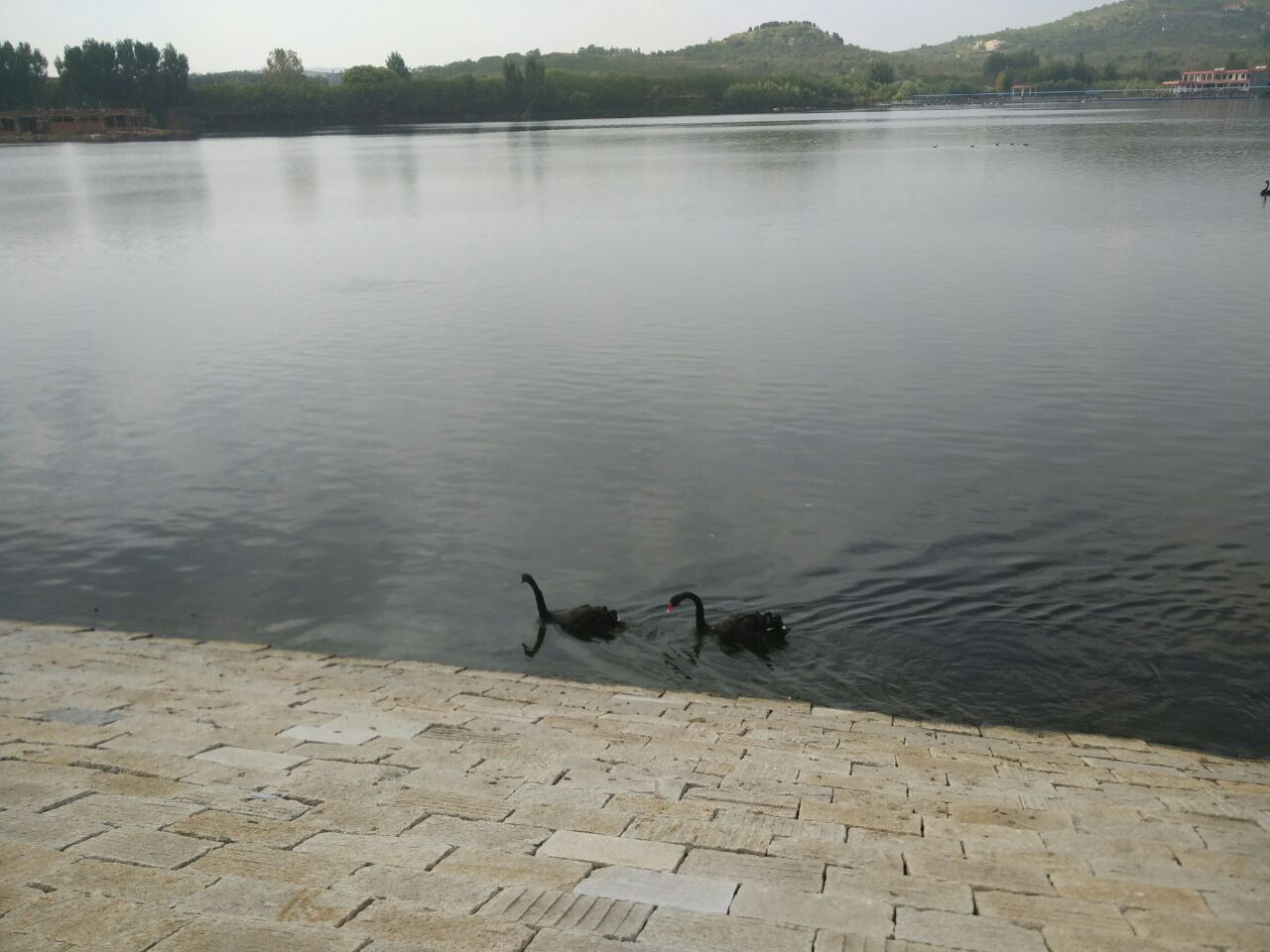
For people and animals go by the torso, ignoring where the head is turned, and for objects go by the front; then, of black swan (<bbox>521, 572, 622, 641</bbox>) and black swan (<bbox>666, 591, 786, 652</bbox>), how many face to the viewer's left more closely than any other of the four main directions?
2

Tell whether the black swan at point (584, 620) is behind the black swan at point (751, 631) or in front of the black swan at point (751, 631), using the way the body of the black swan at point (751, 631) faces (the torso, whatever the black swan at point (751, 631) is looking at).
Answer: in front

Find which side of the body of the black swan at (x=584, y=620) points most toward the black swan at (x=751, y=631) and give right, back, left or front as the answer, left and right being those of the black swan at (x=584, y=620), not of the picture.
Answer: back

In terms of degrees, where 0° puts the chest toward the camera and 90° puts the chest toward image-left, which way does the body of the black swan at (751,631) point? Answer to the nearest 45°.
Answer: approximately 90°

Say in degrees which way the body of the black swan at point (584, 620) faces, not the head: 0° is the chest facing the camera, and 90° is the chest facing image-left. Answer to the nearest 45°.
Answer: approximately 90°
